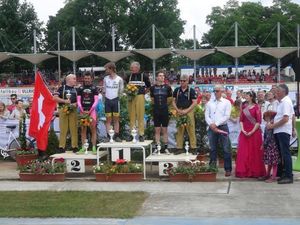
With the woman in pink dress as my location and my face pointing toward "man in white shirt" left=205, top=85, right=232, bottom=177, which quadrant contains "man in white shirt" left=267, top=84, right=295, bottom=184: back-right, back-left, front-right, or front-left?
back-left

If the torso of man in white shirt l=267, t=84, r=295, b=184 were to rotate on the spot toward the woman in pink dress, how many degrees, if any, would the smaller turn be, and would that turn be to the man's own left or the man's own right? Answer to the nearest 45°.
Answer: approximately 45° to the man's own right

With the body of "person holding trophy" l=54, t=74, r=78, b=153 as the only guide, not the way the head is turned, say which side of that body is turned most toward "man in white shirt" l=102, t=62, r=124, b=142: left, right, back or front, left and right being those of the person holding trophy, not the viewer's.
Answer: left

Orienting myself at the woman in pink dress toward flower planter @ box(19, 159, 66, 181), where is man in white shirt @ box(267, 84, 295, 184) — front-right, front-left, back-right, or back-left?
back-left

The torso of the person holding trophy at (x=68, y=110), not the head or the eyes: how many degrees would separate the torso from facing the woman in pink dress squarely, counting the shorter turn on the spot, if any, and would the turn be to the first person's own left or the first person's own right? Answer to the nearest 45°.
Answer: approximately 45° to the first person's own left

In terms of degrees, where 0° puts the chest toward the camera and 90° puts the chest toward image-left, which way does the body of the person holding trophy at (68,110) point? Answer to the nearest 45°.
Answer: approximately 0°

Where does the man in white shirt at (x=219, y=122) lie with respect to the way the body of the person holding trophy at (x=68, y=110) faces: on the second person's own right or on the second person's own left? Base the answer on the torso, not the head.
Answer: on the second person's own left
